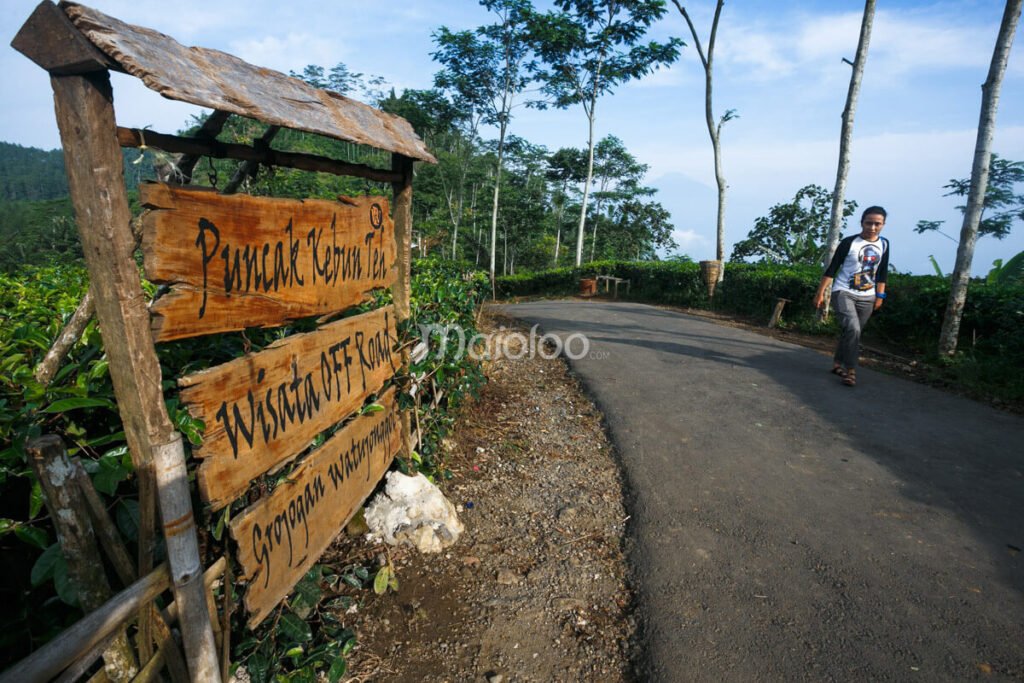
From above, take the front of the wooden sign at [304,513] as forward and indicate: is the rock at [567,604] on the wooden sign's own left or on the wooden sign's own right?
on the wooden sign's own left

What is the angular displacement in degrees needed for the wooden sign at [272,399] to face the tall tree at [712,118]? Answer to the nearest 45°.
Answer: approximately 90° to its left

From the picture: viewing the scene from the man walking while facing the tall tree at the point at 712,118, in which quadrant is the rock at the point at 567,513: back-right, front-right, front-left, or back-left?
back-left

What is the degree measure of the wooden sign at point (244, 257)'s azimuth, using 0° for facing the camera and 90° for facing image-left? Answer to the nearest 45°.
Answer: approximately 315°

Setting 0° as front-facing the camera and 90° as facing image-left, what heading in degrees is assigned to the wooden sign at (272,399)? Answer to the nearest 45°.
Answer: approximately 315°

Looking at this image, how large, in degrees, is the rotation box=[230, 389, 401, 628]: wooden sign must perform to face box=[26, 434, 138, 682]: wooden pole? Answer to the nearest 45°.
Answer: approximately 90° to its right
